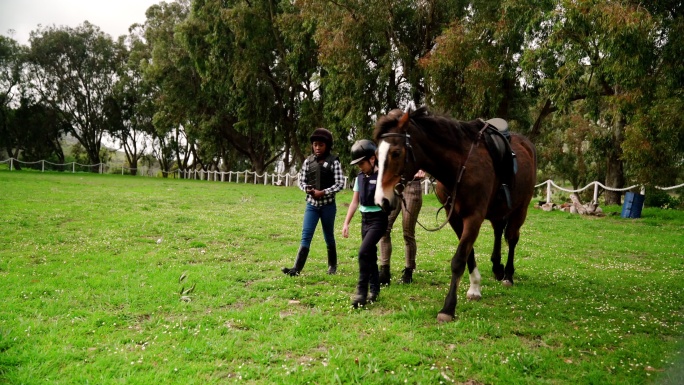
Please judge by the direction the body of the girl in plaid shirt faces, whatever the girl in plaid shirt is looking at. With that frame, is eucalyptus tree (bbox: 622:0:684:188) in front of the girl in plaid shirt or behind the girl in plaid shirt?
behind

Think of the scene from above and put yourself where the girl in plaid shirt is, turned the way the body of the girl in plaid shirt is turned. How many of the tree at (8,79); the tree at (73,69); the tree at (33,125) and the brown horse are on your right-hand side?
3

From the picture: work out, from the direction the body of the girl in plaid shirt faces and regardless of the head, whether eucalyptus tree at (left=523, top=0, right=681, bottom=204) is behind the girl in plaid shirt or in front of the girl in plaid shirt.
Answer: behind

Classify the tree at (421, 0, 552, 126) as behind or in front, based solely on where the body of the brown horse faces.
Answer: behind

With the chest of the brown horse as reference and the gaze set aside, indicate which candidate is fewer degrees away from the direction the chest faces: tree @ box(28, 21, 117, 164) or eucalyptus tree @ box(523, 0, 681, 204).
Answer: the tree

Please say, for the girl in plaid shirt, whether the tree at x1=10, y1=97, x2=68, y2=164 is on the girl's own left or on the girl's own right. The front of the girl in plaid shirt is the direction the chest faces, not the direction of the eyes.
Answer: on the girl's own right

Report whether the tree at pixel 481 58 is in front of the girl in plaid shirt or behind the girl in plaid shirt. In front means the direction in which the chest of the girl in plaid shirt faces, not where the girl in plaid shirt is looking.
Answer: behind

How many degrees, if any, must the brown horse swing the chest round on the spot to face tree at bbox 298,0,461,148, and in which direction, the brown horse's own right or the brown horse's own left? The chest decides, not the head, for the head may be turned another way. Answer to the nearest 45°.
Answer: approximately 135° to the brown horse's own right
